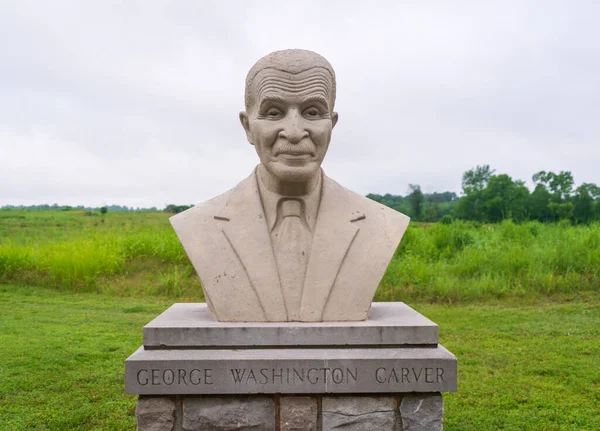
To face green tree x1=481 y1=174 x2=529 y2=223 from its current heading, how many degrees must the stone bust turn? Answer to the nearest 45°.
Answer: approximately 135° to its left

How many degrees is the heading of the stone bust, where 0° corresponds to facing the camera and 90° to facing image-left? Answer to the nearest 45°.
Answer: approximately 0°
